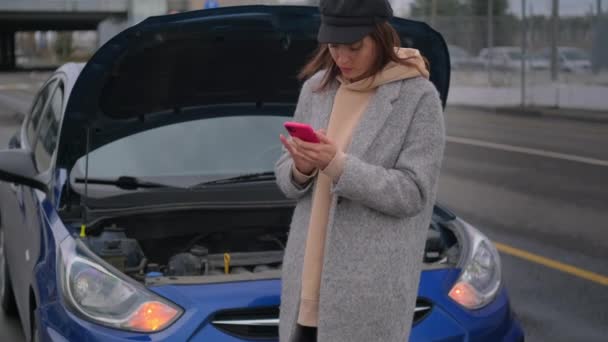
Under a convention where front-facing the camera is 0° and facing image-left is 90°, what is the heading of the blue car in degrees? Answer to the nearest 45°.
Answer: approximately 315°

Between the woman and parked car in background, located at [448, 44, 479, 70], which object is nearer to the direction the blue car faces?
the woman

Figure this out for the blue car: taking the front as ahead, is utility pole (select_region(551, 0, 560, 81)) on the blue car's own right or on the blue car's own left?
on the blue car's own left

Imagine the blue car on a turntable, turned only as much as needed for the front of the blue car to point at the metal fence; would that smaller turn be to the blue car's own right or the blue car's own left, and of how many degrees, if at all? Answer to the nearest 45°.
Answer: approximately 135° to the blue car's own left

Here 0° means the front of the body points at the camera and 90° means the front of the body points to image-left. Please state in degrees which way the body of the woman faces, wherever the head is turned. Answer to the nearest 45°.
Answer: approximately 45°
